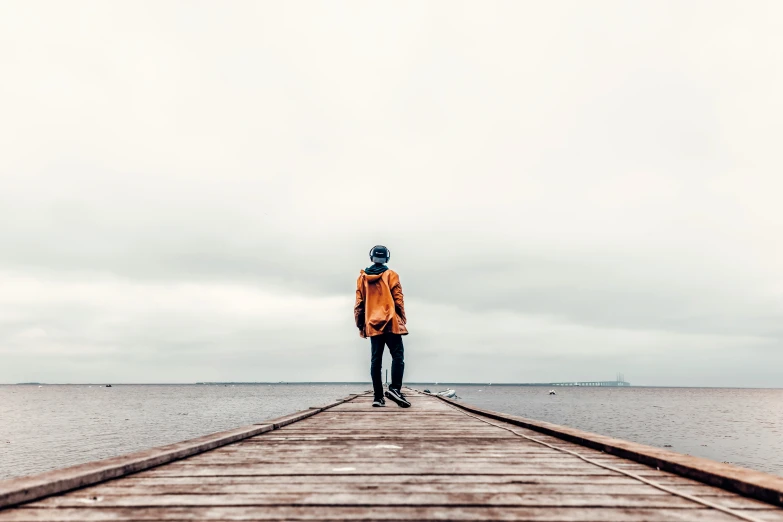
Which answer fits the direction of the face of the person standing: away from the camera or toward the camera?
away from the camera

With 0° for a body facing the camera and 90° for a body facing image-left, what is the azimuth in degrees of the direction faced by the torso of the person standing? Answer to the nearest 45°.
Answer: approximately 180°
